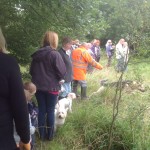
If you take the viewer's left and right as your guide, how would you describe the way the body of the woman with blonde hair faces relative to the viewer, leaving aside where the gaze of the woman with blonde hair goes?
facing away from the viewer and to the right of the viewer

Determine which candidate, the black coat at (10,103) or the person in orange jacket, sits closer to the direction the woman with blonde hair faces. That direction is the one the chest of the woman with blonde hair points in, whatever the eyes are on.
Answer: the person in orange jacket

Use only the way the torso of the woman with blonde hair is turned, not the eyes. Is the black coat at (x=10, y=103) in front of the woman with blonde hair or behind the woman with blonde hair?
behind

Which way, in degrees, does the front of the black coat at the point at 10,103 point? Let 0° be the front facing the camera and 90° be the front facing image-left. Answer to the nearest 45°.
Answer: approximately 180°

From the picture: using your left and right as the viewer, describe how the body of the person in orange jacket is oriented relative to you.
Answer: facing away from the viewer and to the right of the viewer
